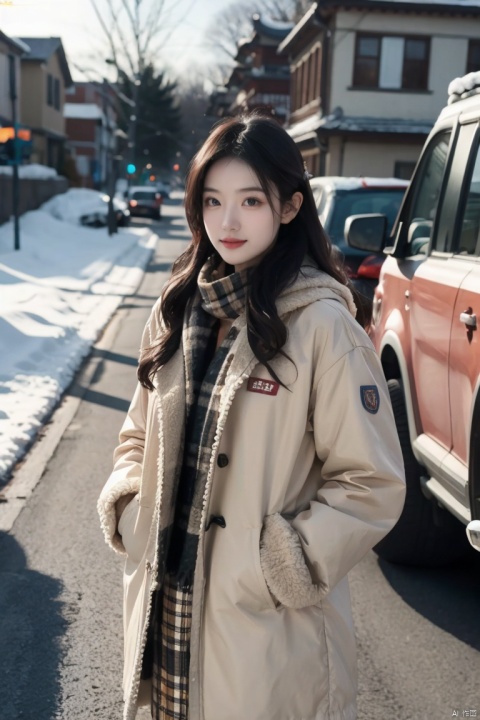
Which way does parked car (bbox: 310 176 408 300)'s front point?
away from the camera

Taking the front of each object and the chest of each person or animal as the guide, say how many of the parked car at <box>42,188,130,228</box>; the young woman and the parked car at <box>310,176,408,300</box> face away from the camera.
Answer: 1

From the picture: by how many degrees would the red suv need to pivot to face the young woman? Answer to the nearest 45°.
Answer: approximately 135° to its left

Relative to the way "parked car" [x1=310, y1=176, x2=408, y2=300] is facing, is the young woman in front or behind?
behind

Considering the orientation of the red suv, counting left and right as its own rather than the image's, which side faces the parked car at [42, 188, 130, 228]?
front

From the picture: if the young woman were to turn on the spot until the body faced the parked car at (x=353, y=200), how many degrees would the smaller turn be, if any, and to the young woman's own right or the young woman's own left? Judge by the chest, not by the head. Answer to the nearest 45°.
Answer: approximately 135° to the young woman's own right

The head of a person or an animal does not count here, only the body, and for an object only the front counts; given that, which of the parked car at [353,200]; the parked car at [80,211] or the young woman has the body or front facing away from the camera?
the parked car at [353,200]

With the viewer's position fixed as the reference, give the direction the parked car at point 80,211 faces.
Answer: facing the viewer and to the right of the viewer

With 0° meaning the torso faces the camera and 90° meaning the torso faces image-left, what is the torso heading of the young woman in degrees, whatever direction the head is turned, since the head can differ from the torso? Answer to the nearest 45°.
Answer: approximately 45°

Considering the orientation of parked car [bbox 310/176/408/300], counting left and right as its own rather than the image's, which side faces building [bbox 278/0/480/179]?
front

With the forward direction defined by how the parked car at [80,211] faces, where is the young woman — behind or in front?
in front

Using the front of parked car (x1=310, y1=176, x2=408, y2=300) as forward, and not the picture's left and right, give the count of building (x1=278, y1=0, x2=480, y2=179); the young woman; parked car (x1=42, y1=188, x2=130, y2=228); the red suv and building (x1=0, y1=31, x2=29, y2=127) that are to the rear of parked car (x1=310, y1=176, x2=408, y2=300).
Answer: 2

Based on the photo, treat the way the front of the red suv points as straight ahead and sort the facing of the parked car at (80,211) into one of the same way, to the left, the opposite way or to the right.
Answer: the opposite way

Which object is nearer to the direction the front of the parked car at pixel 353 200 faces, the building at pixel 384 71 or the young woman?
the building

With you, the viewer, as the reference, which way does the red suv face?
facing away from the viewer and to the left of the viewer

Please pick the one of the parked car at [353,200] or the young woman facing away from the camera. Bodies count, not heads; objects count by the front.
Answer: the parked car
